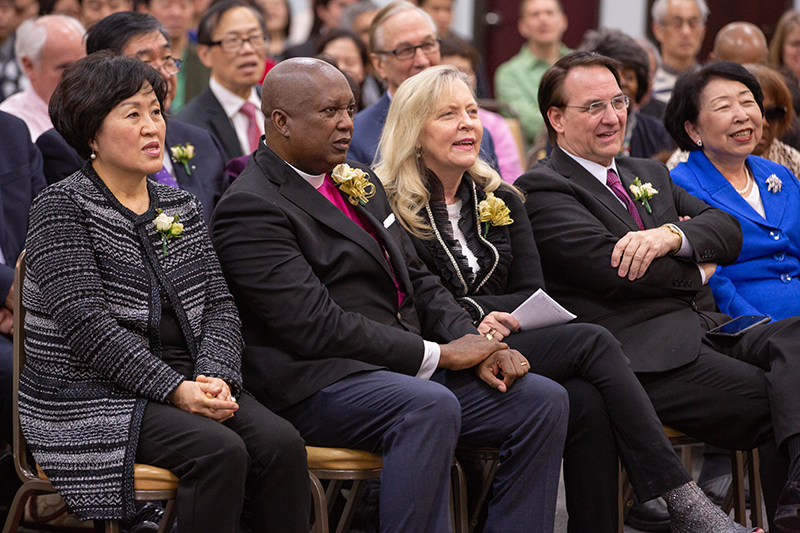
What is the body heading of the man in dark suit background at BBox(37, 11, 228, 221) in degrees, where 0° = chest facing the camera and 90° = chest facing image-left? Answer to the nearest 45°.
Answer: approximately 315°

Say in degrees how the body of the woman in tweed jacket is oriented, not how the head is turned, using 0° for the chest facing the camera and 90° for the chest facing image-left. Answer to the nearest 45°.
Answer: approximately 315°

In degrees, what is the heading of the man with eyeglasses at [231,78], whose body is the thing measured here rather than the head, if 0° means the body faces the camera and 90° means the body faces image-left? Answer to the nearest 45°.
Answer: approximately 315°

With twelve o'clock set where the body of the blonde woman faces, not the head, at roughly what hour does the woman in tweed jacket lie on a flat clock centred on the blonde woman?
The woman in tweed jacket is roughly at 3 o'clock from the blonde woman.

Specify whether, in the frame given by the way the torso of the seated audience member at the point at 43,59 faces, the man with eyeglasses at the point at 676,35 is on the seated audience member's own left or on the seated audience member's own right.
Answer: on the seated audience member's own left

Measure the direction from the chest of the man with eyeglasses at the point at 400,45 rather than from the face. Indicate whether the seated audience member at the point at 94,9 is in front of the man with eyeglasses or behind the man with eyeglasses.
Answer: behind

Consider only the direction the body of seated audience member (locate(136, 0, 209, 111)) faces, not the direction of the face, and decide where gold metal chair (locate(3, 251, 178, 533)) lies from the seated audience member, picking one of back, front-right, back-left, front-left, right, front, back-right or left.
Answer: front-right

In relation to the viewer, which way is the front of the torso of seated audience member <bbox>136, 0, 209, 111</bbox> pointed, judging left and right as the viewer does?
facing the viewer and to the right of the viewer
